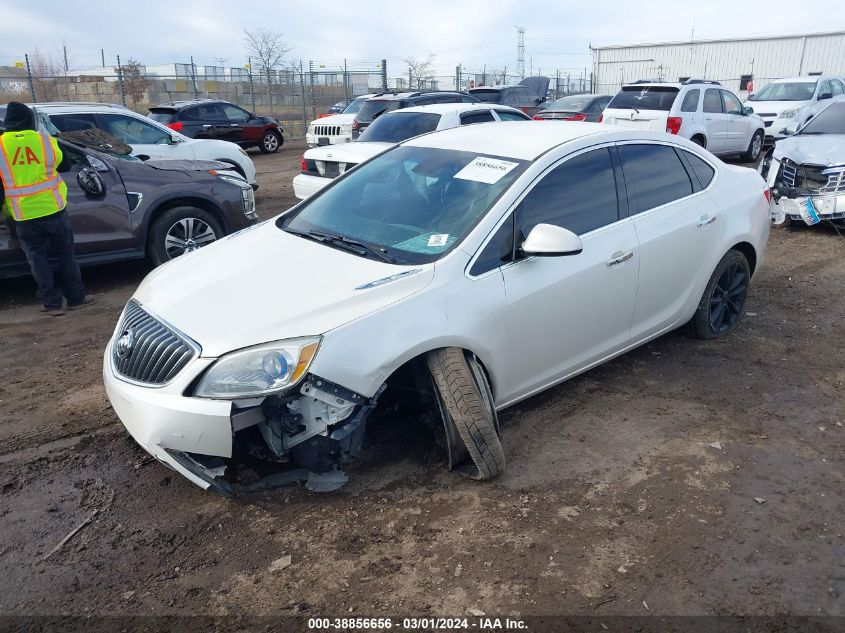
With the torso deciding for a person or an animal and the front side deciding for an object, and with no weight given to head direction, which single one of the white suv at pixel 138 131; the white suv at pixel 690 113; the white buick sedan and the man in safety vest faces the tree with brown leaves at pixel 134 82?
the man in safety vest

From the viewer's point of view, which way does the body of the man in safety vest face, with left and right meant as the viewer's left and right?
facing away from the viewer

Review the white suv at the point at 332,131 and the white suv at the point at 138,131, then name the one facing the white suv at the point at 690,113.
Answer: the white suv at the point at 138,131

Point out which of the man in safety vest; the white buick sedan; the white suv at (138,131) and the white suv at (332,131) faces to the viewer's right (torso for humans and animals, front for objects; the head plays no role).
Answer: the white suv at (138,131)

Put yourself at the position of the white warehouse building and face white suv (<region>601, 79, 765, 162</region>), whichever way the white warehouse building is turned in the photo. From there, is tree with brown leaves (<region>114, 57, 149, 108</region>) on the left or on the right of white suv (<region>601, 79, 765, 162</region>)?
right

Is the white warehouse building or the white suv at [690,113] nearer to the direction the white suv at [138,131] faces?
the white suv

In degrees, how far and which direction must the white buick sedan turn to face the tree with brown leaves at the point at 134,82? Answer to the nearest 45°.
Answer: approximately 90° to its right

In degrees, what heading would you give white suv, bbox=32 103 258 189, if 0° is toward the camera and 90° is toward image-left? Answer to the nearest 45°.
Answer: approximately 270°

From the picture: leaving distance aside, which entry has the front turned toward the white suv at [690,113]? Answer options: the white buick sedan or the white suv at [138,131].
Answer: the white suv at [138,131]

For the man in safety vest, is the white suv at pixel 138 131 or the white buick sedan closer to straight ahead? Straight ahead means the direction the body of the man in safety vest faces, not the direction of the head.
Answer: the white suv

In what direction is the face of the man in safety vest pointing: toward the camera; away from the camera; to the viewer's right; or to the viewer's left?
away from the camera

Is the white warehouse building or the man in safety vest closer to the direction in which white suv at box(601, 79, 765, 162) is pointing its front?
the white warehouse building

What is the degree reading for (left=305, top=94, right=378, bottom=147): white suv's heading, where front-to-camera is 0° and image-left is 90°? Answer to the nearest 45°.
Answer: approximately 45°
